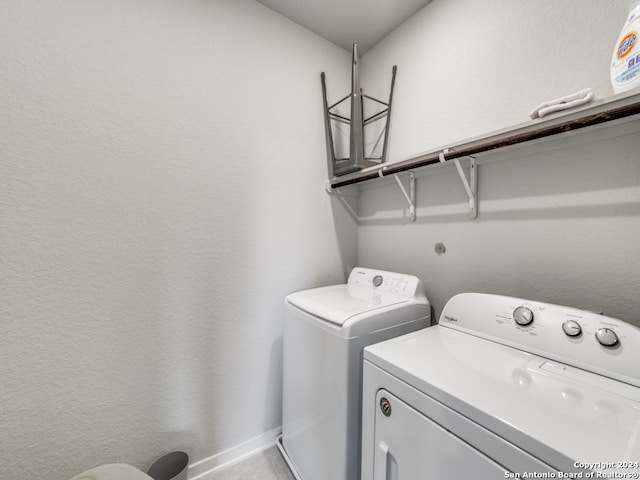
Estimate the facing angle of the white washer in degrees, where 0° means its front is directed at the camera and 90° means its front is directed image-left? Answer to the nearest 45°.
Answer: approximately 45°

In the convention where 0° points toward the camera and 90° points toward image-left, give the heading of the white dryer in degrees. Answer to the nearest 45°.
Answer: approximately 45°
